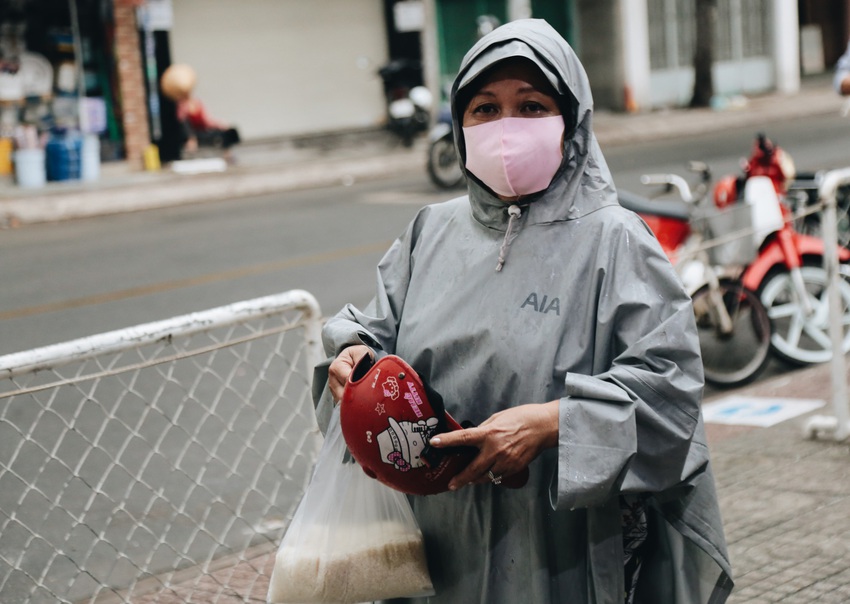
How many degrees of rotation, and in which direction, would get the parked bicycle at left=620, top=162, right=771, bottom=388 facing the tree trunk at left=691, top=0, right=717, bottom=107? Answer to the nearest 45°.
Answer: approximately 135° to its left

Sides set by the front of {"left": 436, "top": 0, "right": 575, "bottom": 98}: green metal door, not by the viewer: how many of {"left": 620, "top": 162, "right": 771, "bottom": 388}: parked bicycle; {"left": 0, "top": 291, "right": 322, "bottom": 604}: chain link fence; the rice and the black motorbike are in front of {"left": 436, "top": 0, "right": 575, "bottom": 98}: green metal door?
4

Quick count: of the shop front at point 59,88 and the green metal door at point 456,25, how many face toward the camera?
2

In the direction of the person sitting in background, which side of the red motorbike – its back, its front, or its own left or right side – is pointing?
back

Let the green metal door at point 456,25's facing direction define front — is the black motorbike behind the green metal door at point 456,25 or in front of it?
in front

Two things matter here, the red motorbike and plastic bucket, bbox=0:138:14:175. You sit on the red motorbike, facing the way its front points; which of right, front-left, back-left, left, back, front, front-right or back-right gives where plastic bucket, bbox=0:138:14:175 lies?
back

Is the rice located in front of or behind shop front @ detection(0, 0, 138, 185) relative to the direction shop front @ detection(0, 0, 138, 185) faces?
in front

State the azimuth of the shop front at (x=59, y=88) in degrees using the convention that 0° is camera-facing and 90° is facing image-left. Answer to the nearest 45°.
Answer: approximately 0°

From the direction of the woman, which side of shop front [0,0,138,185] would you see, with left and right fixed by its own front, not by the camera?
front

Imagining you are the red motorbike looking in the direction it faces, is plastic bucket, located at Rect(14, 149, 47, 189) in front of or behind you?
behind
